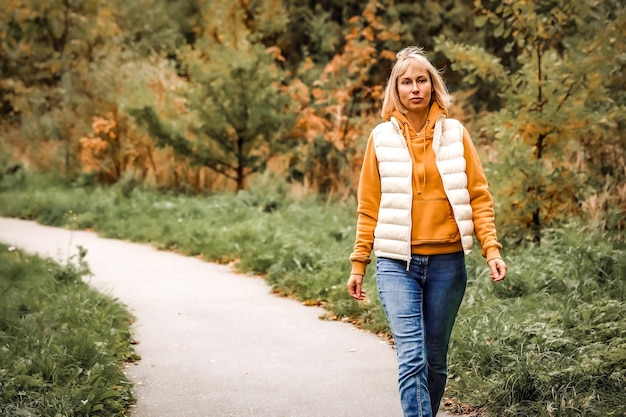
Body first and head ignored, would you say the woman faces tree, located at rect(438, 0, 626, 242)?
no

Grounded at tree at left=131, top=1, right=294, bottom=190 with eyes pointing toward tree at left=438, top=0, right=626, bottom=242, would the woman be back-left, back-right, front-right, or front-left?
front-right

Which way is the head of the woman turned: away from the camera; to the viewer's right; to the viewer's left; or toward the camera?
toward the camera

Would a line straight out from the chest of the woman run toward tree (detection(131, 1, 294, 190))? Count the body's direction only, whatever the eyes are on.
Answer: no

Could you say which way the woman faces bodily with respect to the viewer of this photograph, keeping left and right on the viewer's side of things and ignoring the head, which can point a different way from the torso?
facing the viewer

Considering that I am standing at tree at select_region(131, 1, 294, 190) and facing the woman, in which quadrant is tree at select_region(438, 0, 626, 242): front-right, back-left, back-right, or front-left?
front-left

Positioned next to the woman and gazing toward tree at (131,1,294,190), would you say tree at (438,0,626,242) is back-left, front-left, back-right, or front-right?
front-right

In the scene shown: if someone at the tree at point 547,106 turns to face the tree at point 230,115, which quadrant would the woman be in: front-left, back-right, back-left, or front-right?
back-left
